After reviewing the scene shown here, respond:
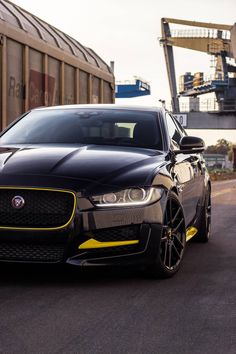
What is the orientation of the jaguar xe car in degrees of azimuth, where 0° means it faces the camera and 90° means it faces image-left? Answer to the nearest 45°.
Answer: approximately 45°

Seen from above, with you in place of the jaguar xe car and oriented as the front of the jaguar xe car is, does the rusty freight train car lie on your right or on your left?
on your right
